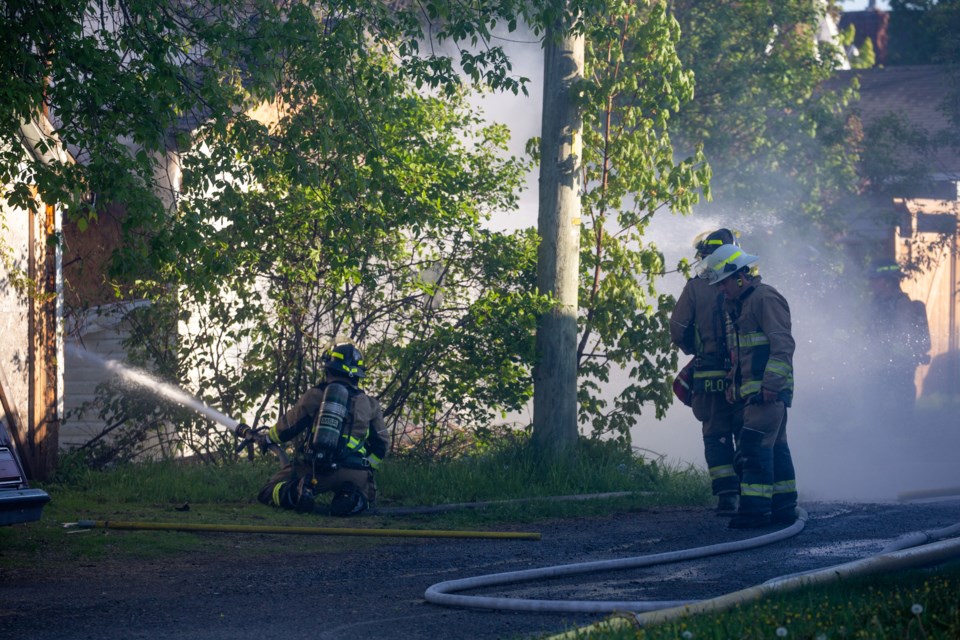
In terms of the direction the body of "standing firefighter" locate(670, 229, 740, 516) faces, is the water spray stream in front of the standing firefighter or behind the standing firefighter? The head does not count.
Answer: in front

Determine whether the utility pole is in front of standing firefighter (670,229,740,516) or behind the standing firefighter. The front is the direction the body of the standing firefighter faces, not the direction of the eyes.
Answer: in front

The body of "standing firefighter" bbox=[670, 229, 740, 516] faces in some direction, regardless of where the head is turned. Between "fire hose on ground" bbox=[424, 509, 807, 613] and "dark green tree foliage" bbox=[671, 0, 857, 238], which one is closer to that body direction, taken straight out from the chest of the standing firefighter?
the dark green tree foliage

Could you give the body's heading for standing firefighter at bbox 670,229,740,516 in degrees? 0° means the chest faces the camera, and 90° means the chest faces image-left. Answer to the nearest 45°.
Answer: approximately 135°

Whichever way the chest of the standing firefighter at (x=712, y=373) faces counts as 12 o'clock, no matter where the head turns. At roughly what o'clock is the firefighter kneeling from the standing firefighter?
The firefighter kneeling is roughly at 10 o'clock from the standing firefighter.

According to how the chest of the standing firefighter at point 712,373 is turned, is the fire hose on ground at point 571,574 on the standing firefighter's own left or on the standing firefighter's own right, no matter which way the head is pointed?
on the standing firefighter's own left

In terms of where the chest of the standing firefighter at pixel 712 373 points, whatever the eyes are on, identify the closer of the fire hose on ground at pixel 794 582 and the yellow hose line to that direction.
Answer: the yellow hose line

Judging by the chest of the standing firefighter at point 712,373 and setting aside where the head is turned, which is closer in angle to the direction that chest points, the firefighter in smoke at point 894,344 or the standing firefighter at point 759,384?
the firefighter in smoke

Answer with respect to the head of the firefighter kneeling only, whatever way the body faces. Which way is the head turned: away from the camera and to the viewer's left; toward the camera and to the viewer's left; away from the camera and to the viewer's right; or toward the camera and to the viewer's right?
away from the camera and to the viewer's left
